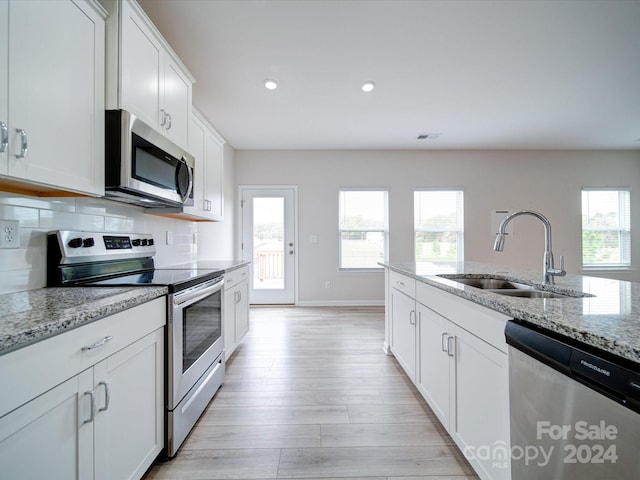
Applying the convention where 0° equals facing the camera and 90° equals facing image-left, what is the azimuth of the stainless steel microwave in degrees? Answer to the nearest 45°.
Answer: approximately 315°

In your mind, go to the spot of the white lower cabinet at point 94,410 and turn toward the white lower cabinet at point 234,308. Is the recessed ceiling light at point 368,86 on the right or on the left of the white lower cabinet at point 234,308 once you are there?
right

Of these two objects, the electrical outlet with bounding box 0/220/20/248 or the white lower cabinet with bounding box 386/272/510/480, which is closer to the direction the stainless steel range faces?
the white lower cabinet

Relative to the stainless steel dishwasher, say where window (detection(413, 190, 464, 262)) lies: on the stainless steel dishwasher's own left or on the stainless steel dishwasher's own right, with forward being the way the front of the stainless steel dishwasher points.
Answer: on the stainless steel dishwasher's own right

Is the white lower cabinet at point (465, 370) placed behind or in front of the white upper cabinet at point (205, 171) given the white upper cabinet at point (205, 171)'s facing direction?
in front

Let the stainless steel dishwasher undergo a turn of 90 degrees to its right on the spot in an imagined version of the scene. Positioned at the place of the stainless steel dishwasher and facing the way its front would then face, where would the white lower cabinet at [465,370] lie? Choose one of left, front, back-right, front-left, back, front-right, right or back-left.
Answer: front

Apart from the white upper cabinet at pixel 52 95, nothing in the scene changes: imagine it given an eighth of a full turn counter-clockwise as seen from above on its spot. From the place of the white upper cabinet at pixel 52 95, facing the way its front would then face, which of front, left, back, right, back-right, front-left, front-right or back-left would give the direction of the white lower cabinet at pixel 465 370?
front-right

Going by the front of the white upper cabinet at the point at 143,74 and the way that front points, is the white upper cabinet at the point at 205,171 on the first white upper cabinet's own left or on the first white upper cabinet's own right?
on the first white upper cabinet's own left

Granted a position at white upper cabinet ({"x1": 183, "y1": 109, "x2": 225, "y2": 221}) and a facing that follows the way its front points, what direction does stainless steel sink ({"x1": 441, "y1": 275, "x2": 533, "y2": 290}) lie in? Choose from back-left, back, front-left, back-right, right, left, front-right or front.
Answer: front

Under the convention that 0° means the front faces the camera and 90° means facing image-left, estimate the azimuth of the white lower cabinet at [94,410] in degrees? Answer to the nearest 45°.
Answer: approximately 315°

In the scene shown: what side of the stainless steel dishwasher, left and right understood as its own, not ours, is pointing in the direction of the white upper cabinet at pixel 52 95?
front

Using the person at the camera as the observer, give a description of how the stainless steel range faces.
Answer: facing the viewer and to the right of the viewer

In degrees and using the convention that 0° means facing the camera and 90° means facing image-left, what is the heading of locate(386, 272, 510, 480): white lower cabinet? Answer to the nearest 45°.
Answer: approximately 45°
